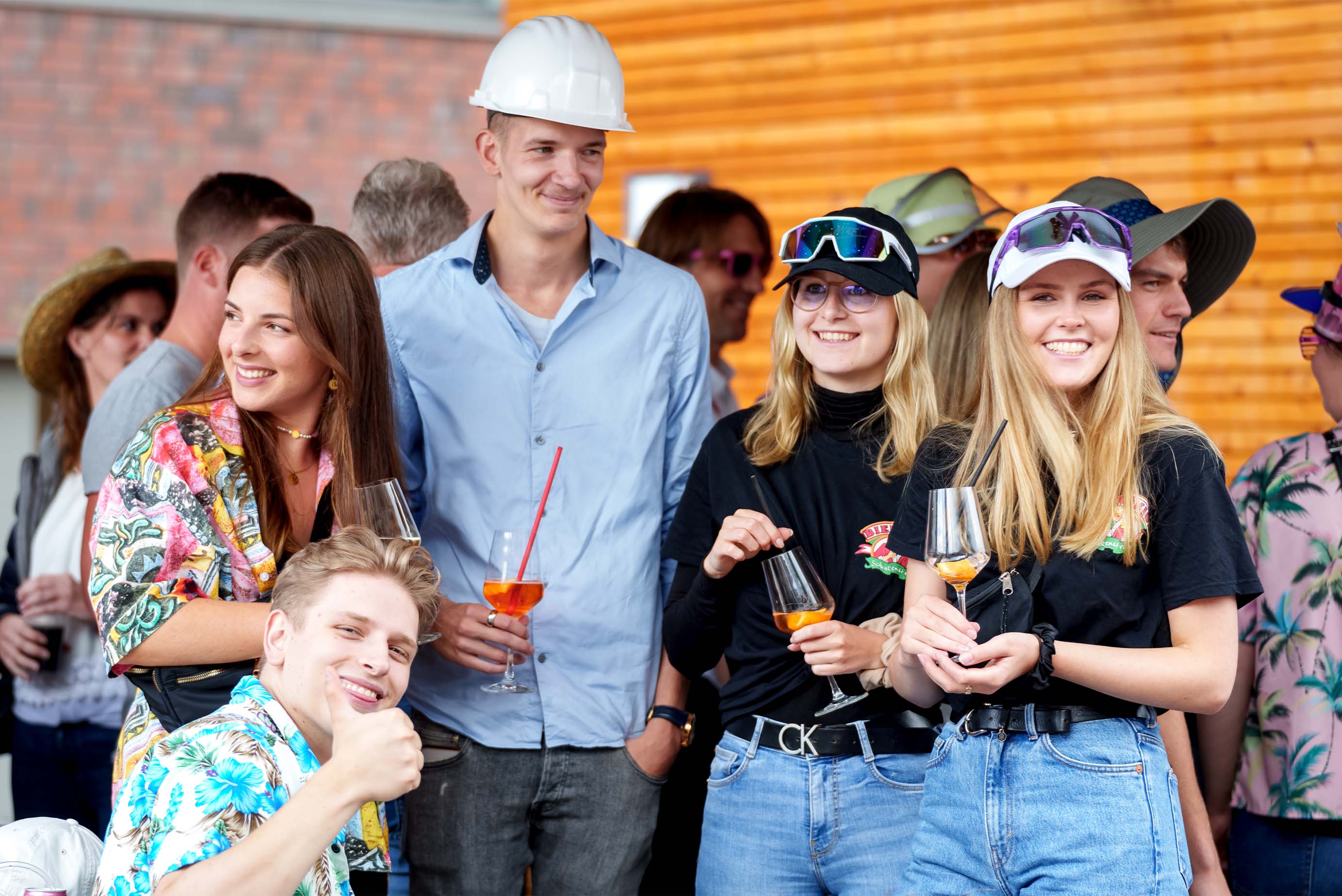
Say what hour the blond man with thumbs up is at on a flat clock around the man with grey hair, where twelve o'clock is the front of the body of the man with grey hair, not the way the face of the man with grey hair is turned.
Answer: The blond man with thumbs up is roughly at 6 o'clock from the man with grey hair.

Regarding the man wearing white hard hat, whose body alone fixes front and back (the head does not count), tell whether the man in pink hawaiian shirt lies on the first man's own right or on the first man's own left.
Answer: on the first man's own left

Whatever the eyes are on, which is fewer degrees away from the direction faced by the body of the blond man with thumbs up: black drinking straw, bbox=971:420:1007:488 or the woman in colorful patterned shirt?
the black drinking straw

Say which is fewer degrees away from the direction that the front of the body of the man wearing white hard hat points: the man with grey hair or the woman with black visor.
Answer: the woman with black visor

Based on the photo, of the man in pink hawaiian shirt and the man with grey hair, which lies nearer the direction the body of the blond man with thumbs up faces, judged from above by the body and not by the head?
the man in pink hawaiian shirt

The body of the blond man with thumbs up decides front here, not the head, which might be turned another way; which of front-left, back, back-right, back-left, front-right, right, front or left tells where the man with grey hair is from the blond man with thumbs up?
back-left

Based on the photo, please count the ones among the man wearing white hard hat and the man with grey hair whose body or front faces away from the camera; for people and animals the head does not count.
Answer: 1

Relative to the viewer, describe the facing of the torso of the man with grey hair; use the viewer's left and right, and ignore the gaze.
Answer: facing away from the viewer

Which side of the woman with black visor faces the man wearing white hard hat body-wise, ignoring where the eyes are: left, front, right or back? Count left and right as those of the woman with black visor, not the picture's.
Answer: right
